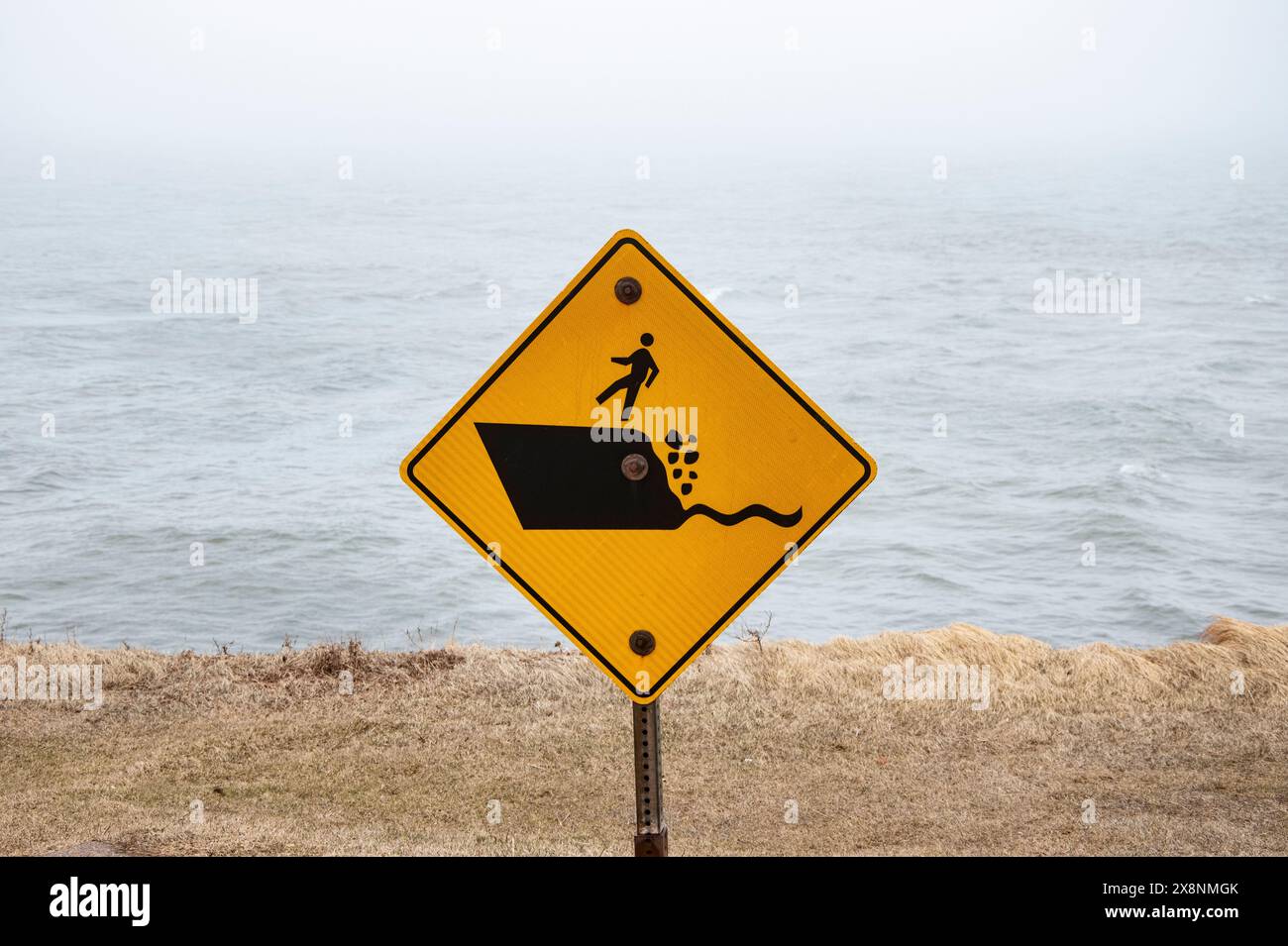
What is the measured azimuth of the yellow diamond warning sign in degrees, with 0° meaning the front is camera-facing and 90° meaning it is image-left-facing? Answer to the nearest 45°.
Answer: approximately 0°
